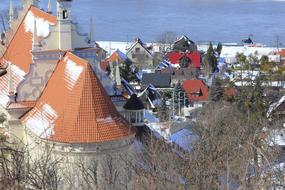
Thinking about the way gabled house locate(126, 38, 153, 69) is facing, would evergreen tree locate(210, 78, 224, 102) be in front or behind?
in front

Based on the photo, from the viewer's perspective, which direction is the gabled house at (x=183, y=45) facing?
toward the camera

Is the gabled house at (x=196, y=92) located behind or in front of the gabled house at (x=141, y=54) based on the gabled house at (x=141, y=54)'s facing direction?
in front

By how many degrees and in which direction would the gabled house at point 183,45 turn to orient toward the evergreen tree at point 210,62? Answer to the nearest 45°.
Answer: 0° — it already faces it

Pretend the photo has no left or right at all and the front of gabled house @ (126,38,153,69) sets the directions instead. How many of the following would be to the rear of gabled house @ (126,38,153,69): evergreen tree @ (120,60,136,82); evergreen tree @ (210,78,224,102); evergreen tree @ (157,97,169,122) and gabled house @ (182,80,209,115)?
0

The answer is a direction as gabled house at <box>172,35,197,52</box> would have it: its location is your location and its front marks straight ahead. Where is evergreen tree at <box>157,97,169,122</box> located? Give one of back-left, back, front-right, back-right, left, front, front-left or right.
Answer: front

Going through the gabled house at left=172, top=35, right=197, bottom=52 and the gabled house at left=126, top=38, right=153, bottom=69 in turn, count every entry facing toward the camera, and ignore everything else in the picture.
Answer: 2

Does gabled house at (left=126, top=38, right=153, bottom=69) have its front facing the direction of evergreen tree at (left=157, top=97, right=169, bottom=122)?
yes

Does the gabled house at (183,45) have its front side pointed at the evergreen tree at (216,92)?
yes

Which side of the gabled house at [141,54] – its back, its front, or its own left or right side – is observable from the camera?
front

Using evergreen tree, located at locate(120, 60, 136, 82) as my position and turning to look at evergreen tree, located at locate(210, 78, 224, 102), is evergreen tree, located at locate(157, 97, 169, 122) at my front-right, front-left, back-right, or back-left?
front-right

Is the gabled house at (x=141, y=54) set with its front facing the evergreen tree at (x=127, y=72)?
yes

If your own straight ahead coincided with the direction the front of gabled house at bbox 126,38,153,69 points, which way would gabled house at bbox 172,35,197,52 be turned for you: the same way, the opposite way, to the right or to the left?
the same way

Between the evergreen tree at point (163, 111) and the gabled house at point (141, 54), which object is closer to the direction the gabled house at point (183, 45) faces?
the evergreen tree

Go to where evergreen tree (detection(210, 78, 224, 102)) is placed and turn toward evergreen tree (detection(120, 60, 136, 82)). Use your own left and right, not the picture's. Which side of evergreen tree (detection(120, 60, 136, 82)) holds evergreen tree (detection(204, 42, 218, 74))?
right

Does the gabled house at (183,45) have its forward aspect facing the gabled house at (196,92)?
yes
